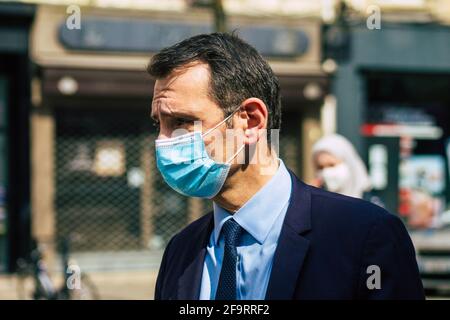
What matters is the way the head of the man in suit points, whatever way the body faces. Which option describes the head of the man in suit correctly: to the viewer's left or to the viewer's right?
to the viewer's left

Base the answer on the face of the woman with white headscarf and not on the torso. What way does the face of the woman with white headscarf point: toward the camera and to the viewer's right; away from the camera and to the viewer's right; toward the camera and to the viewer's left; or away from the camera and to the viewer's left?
toward the camera and to the viewer's left

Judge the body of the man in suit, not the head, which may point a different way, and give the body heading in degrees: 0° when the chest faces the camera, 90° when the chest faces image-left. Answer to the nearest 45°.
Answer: approximately 45°

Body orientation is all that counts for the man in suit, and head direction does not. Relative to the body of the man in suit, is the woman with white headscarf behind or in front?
behind
